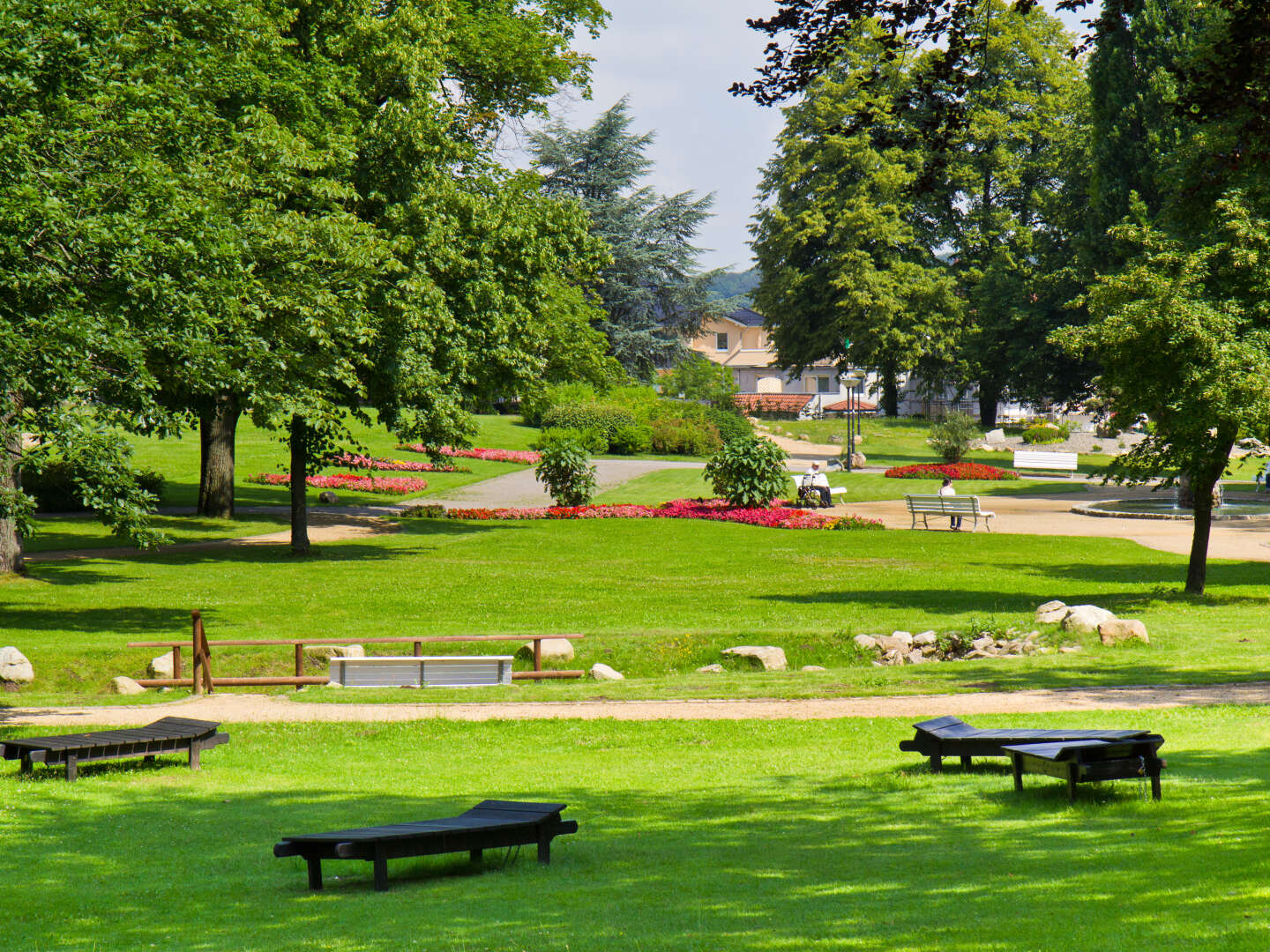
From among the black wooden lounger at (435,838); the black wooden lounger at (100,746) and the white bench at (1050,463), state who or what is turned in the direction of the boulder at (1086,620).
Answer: the white bench

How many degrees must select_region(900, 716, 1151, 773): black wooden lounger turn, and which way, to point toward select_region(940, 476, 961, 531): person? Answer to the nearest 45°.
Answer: approximately 90° to its left

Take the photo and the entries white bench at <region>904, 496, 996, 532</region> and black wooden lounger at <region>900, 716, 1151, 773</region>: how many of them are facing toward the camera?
0

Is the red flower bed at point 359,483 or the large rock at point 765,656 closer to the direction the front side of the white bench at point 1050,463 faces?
the large rock

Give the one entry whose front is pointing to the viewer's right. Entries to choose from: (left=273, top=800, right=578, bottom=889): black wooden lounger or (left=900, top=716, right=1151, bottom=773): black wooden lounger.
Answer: (left=900, top=716, right=1151, bottom=773): black wooden lounger

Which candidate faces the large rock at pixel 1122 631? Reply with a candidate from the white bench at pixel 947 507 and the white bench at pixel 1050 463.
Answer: the white bench at pixel 1050 463

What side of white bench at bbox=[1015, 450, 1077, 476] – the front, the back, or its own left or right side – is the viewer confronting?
front

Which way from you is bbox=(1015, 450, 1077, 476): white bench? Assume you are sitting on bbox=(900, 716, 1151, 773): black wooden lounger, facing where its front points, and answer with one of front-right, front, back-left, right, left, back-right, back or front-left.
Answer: left

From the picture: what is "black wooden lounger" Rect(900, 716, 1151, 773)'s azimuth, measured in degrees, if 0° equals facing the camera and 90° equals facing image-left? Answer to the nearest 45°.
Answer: approximately 270°

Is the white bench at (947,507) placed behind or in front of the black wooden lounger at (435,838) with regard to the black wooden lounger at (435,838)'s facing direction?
behind

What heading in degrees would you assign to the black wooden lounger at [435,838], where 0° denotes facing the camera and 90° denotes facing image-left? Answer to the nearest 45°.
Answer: approximately 45°

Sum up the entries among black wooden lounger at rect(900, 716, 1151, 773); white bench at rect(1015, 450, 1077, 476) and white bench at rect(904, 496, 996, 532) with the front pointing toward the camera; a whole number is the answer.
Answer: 1

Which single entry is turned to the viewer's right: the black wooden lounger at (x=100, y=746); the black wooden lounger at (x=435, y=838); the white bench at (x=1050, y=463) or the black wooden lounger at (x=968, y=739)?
the black wooden lounger at (x=968, y=739)

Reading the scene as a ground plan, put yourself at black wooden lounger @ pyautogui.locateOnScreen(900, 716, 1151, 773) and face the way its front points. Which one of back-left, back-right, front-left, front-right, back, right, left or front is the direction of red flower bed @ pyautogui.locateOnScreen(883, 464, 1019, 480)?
left

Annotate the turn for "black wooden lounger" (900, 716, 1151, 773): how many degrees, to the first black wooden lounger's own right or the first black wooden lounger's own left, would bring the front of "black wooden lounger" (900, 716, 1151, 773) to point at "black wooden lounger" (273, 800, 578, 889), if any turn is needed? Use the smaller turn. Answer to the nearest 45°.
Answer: approximately 135° to the first black wooden lounger's own right
